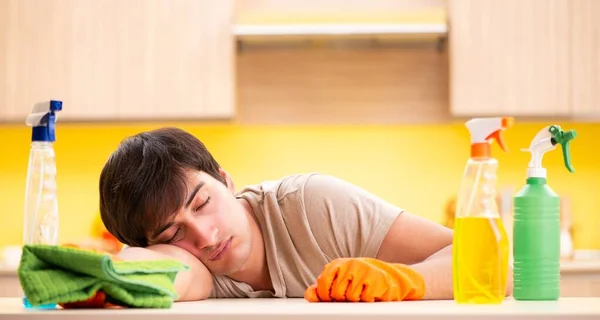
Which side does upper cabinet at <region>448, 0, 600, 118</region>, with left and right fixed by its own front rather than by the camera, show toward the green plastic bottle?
front

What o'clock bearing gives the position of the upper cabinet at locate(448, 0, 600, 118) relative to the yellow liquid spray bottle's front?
The upper cabinet is roughly at 9 o'clock from the yellow liquid spray bottle.

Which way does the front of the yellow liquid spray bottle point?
to the viewer's right

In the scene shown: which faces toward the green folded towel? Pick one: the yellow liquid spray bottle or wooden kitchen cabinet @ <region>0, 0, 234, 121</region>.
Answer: the wooden kitchen cabinet

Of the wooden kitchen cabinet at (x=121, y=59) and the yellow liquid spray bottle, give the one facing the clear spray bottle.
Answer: the wooden kitchen cabinet

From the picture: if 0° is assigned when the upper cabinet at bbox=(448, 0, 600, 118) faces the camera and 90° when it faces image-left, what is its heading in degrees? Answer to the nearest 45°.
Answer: approximately 0°

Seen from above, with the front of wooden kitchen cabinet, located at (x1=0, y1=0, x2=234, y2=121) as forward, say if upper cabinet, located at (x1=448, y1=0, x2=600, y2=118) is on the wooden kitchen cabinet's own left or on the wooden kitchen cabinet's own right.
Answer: on the wooden kitchen cabinet's own left

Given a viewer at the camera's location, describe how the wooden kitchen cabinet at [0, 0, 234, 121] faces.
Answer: facing the viewer

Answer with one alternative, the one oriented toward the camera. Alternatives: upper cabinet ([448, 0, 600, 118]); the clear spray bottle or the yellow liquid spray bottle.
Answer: the upper cabinet

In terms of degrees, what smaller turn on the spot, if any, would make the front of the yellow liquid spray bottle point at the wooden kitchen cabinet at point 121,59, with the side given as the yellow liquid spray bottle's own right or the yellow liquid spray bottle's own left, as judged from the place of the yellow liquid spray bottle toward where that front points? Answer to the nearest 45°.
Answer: approximately 135° to the yellow liquid spray bottle's own left

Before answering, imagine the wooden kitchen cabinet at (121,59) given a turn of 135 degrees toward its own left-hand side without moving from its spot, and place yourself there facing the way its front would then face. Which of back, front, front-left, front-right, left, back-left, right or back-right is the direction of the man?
back-right

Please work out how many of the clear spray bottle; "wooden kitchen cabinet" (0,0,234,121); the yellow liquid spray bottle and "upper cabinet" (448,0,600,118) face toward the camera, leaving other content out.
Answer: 2

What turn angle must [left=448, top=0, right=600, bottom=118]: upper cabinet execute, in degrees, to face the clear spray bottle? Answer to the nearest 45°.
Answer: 0° — it already faces it
